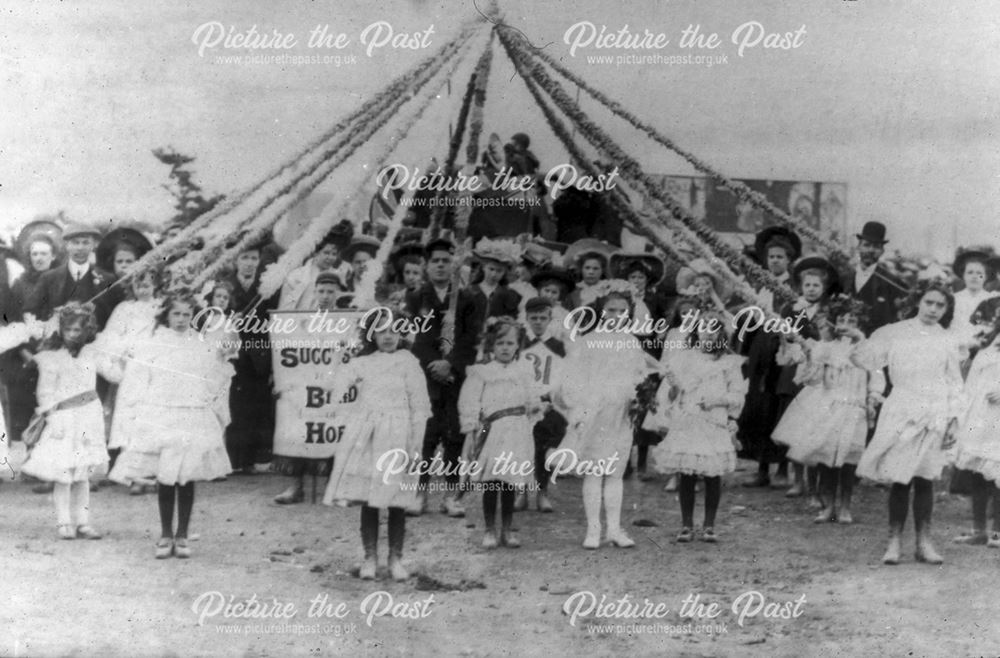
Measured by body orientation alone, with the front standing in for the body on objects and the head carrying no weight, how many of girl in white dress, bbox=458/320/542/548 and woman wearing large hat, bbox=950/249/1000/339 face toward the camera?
2

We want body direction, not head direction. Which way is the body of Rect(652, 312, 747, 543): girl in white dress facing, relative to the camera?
toward the camera

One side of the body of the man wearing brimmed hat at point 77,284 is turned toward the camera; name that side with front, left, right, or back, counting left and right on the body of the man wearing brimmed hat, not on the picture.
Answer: front

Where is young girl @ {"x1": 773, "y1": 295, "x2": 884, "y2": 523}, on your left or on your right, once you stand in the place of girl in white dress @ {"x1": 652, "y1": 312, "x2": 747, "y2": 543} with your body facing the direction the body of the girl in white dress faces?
on your left

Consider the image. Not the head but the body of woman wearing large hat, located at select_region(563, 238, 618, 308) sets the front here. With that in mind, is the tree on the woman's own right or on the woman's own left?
on the woman's own right

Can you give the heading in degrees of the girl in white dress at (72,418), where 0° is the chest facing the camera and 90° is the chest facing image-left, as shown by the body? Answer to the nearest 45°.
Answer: approximately 0°
